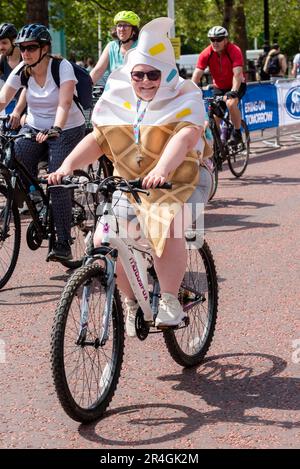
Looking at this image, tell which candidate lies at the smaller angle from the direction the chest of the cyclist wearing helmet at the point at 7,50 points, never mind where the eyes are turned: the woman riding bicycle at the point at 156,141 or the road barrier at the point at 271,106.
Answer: the woman riding bicycle

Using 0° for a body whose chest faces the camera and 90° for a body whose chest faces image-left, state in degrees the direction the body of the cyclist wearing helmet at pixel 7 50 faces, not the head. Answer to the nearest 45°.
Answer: approximately 45°

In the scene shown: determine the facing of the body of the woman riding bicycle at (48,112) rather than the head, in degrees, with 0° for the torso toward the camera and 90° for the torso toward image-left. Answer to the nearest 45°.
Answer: approximately 45°
